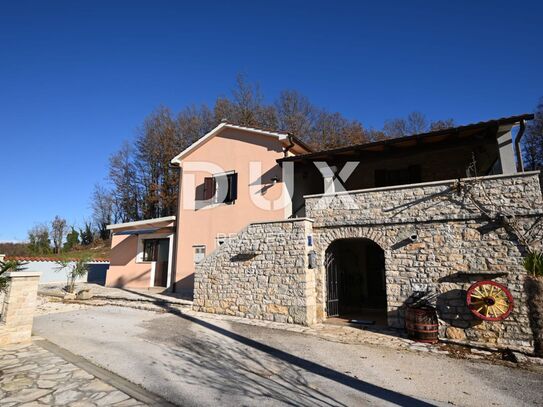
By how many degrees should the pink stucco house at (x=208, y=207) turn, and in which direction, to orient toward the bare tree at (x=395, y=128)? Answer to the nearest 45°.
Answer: approximately 180°

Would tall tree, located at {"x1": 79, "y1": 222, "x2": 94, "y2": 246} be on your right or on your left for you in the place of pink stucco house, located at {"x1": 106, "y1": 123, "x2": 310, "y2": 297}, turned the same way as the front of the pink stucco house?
on your right

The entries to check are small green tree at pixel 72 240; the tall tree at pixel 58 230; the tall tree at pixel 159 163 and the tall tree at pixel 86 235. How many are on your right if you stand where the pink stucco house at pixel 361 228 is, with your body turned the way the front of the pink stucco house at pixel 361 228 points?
4

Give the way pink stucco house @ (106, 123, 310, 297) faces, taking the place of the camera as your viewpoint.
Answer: facing the viewer and to the left of the viewer

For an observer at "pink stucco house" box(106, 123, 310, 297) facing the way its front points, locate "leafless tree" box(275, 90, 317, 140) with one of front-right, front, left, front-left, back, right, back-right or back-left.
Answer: back

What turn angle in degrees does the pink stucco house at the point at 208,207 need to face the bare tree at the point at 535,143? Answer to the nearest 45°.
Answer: approximately 135° to its left

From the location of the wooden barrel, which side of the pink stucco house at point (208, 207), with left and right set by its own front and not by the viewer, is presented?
left

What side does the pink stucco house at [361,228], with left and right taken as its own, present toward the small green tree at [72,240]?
right

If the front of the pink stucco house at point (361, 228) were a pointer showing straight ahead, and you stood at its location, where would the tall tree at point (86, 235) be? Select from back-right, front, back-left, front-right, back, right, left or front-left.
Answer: right

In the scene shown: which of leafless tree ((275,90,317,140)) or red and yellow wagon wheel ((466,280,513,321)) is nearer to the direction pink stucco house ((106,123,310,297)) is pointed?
the red and yellow wagon wheel

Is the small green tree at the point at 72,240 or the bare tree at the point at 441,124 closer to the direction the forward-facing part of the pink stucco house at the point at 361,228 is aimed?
the small green tree

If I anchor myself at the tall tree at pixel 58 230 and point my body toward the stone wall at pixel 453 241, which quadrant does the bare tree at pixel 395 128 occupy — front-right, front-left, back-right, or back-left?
front-left
